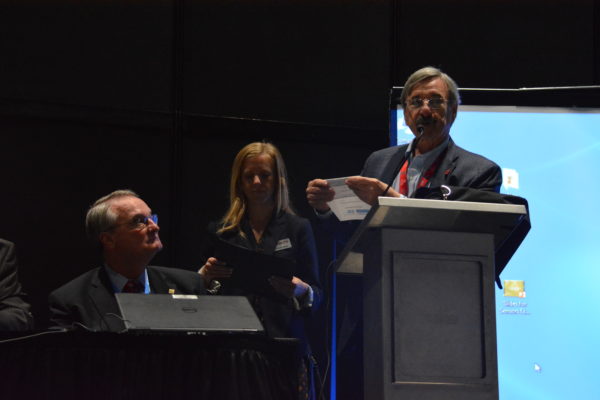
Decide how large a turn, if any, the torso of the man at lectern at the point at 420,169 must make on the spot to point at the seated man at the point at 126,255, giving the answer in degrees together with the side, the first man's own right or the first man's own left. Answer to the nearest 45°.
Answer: approximately 45° to the first man's own right

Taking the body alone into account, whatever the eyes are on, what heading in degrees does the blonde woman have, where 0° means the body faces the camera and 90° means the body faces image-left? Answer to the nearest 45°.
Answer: approximately 0°

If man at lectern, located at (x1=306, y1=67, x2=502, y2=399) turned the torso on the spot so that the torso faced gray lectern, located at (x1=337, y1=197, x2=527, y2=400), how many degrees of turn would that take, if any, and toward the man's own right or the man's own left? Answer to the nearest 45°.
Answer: approximately 45° to the man's own left

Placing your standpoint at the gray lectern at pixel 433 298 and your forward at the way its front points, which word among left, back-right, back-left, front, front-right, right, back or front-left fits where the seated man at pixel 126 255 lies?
back-right

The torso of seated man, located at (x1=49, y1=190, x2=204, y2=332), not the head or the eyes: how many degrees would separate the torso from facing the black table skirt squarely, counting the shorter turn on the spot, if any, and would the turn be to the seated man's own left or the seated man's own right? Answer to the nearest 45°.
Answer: approximately 45° to the seated man's own right

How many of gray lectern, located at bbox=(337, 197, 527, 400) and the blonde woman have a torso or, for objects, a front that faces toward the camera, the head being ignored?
2

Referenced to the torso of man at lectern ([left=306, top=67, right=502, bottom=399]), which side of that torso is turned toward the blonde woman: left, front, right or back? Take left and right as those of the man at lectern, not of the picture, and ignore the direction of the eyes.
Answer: right

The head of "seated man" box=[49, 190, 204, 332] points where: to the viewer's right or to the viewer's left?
to the viewer's right

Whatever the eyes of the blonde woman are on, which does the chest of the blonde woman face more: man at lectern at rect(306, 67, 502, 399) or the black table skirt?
the black table skirt
